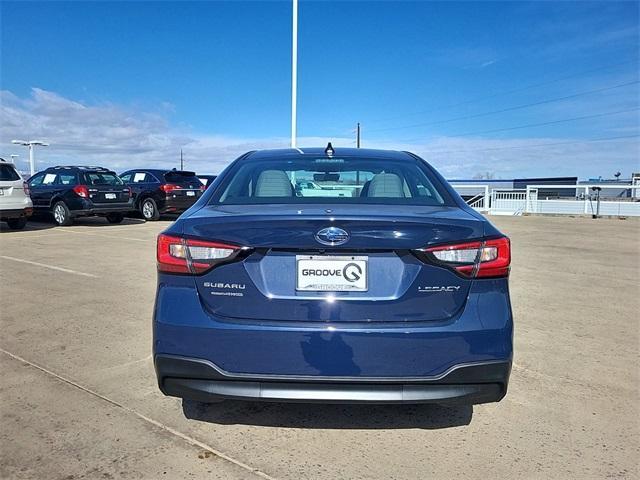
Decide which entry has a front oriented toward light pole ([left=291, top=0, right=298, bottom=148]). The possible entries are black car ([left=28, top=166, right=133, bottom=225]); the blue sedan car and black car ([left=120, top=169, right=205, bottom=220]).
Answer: the blue sedan car

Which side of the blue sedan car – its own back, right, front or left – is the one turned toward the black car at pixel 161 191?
front

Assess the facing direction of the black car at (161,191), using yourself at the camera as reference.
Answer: facing away from the viewer and to the left of the viewer

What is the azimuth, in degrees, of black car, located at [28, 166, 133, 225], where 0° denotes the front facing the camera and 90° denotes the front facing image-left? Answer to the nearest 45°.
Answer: approximately 135°

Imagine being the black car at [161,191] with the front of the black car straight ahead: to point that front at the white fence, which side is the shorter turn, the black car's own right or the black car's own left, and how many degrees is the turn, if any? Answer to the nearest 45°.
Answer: approximately 135° to the black car's own right

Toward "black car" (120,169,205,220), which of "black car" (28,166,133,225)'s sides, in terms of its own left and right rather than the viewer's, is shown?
right

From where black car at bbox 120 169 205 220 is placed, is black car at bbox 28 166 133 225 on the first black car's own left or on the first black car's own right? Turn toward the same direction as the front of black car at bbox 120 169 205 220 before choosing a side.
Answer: on the first black car's own left

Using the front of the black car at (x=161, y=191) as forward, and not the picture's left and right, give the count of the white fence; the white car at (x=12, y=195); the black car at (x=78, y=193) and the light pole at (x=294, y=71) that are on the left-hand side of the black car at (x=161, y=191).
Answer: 2

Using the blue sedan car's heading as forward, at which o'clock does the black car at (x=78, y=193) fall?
The black car is roughly at 11 o'clock from the blue sedan car.

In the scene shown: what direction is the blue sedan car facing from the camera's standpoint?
away from the camera

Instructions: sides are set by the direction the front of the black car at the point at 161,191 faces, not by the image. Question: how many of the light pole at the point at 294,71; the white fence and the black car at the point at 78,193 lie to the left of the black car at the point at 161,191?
1

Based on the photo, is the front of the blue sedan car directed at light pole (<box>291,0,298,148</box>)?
yes

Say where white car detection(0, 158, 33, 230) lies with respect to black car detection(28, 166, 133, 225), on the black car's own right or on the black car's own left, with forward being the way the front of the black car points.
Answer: on the black car's own left
